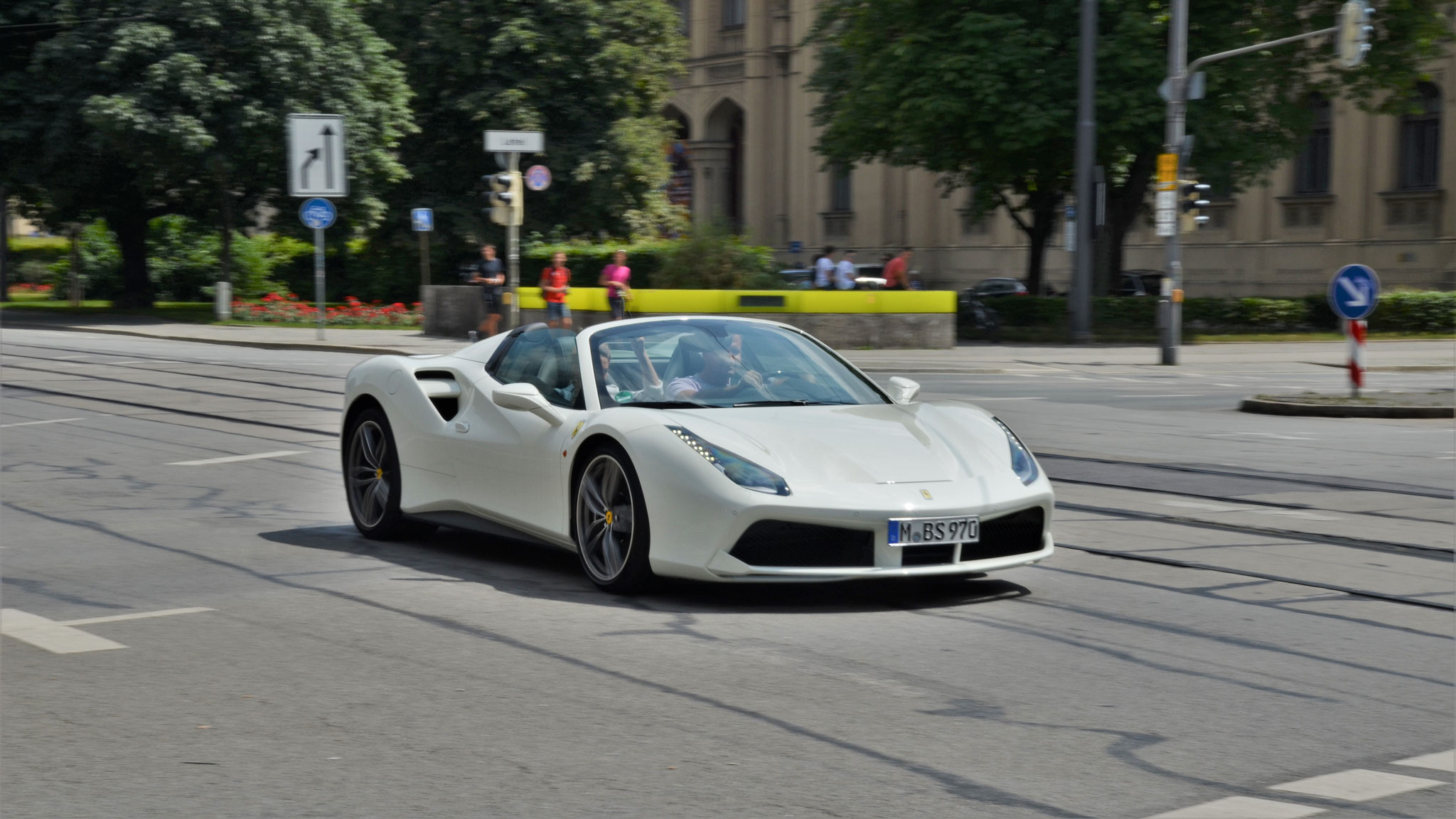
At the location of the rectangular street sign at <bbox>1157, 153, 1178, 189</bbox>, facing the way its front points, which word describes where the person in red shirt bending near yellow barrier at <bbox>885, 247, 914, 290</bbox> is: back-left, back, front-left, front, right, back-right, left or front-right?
back-right

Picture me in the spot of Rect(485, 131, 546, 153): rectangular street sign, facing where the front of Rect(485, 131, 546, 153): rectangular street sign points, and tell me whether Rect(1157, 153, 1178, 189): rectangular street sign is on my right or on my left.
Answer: on my left

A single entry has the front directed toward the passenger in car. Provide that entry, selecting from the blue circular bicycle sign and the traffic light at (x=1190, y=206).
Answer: the blue circular bicycle sign

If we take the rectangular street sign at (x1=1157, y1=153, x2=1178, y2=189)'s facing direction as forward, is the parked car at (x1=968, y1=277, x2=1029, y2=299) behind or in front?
behind

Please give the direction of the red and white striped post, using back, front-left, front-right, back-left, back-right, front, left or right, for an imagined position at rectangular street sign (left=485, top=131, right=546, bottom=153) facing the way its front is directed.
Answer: front-left

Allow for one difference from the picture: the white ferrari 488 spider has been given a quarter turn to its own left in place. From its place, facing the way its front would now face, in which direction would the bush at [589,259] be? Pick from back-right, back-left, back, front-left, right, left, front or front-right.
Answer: front-left

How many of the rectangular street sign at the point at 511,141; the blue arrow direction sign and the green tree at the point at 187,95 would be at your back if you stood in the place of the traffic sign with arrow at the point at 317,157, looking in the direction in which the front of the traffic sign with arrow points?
1

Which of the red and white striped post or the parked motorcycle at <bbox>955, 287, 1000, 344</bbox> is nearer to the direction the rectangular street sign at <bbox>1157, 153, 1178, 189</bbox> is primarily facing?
the red and white striped post

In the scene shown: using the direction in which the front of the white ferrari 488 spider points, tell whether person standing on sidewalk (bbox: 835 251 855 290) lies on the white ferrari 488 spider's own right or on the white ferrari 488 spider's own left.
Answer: on the white ferrari 488 spider's own left

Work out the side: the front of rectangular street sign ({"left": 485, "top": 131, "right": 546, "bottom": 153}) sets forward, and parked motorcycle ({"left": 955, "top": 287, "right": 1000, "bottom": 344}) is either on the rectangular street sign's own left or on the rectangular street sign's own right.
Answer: on the rectangular street sign's own left
